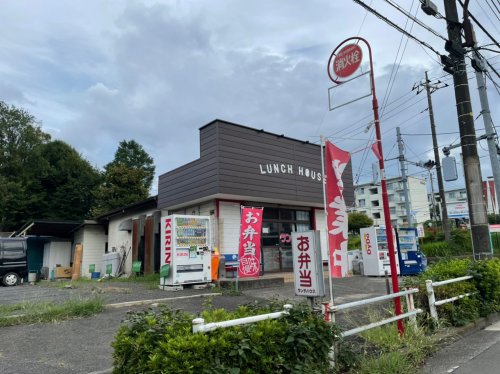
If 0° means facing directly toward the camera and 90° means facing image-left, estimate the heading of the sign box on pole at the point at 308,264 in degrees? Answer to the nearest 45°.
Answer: approximately 45°

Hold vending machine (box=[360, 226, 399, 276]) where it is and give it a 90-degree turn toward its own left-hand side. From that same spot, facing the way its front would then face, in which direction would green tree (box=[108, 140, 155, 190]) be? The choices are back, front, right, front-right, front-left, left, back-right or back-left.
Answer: left

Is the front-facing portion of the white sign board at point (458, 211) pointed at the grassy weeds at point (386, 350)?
yes

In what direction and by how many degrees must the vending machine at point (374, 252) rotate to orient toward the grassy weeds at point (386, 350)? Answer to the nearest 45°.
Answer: approximately 45° to its right

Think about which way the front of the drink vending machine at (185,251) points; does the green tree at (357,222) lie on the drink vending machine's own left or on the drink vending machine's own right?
on the drink vending machine's own left

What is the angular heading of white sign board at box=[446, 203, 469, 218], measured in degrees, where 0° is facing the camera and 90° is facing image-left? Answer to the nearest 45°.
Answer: approximately 0°

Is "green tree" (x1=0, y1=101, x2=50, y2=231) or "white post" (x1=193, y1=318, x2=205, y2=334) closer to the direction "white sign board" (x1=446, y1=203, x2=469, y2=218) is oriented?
the white post
